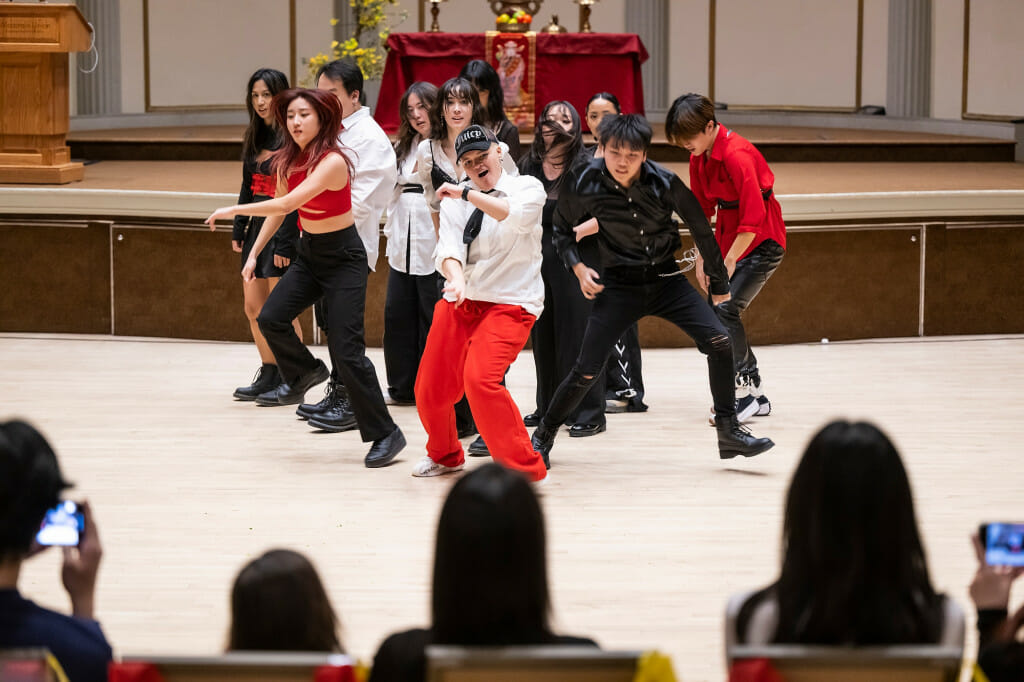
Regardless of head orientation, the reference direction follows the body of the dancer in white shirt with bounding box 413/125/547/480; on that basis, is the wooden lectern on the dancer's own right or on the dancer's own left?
on the dancer's own right

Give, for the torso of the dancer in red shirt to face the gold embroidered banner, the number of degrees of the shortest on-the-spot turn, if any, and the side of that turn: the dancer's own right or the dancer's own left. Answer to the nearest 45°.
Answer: approximately 135° to the dancer's own right

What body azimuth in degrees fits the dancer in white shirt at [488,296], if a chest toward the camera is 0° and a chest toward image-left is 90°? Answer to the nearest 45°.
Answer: approximately 45°

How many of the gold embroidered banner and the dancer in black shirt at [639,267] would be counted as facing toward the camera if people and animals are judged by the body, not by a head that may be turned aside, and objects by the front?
2

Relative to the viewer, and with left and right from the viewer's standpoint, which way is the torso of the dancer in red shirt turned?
facing the viewer and to the left of the viewer

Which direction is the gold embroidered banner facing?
toward the camera

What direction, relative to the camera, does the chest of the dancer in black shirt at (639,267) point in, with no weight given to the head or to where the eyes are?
toward the camera

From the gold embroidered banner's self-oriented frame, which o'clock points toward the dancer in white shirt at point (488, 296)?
The dancer in white shirt is roughly at 12 o'clock from the gold embroidered banner.

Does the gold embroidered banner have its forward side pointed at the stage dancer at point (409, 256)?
yes
